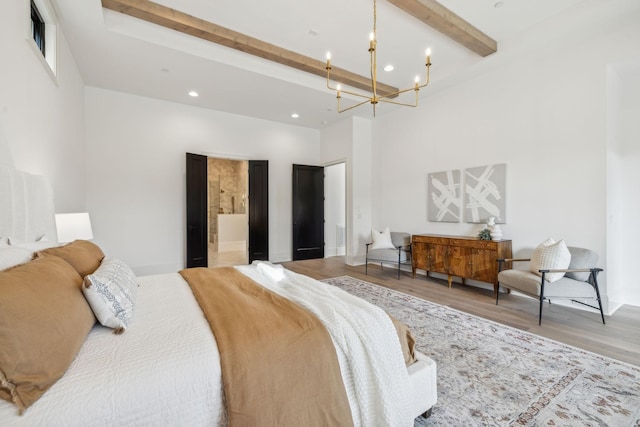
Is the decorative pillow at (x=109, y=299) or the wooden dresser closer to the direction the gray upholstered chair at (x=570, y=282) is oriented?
the decorative pillow

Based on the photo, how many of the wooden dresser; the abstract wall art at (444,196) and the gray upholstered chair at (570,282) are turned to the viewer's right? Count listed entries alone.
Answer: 0

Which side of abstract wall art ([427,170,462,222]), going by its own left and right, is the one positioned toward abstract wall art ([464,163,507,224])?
left

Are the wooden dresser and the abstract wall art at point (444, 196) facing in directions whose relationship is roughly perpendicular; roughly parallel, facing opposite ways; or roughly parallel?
roughly parallel

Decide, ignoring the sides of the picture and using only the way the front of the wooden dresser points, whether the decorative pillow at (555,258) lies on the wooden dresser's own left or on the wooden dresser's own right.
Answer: on the wooden dresser's own left

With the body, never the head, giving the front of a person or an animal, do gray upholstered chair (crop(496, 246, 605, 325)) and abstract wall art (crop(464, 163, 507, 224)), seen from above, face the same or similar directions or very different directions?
same or similar directions

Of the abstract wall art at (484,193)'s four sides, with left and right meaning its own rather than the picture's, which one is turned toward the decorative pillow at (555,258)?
left

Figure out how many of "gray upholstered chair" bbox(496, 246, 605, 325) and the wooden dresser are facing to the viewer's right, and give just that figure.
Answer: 0

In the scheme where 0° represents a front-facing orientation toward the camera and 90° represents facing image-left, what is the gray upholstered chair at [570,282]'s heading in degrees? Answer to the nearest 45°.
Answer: approximately 45°

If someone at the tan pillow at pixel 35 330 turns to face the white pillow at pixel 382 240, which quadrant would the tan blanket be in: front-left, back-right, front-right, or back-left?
front-right

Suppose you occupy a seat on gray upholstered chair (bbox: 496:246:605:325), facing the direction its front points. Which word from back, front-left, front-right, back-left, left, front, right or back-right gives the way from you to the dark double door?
front-right

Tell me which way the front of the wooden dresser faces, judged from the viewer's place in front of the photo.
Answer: facing the viewer and to the left of the viewer

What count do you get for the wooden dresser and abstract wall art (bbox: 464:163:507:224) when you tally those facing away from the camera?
0

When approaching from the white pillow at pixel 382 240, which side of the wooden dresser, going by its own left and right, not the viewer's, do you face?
right
